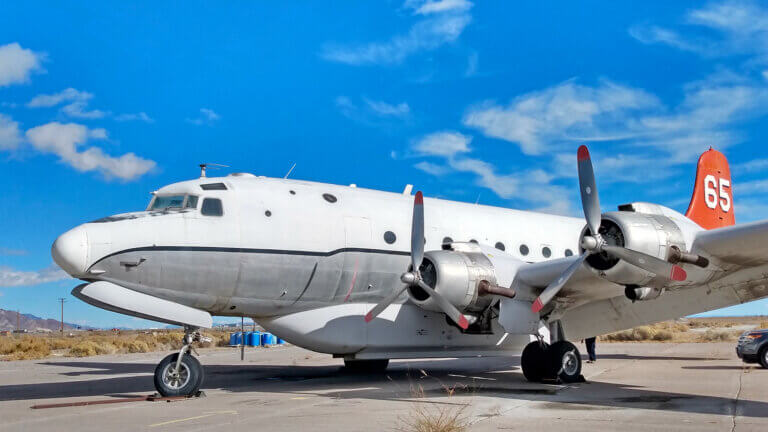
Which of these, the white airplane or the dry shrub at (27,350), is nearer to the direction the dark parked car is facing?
the white airplane

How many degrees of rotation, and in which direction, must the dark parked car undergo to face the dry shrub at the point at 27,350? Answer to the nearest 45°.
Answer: approximately 45° to its right

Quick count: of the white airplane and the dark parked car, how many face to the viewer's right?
0

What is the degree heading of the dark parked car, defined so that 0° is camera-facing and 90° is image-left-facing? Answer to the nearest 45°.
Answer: approximately 45°

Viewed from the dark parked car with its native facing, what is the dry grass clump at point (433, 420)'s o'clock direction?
The dry grass clump is roughly at 11 o'clock from the dark parked car.

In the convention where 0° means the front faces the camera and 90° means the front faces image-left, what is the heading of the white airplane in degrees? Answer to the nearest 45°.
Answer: approximately 45°

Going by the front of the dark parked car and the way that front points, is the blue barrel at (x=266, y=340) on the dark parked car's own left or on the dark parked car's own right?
on the dark parked car's own right

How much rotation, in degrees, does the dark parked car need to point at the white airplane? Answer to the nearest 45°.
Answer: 0° — it already faces it

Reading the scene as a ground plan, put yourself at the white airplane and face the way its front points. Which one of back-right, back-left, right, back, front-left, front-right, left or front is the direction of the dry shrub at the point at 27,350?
right

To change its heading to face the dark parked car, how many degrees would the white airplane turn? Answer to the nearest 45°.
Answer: approximately 180°
